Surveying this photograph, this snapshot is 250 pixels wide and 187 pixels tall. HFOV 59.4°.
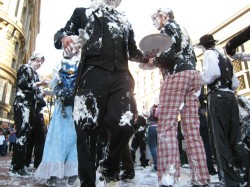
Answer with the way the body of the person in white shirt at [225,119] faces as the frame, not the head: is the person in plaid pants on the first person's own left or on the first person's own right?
on the first person's own left

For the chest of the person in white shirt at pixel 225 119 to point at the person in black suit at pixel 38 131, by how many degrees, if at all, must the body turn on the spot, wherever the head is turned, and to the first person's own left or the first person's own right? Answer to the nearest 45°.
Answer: approximately 45° to the first person's own left

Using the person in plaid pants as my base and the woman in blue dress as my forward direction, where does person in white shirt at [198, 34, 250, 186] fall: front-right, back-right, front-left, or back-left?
back-right

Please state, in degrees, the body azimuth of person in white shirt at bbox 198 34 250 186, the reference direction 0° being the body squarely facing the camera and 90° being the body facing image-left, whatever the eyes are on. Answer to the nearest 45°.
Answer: approximately 135°

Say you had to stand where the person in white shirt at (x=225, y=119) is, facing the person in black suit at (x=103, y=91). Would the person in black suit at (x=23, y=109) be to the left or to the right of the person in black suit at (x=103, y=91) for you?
right

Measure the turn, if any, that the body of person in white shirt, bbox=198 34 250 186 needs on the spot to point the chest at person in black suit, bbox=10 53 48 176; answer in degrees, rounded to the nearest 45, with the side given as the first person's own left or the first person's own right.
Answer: approximately 45° to the first person's own left
